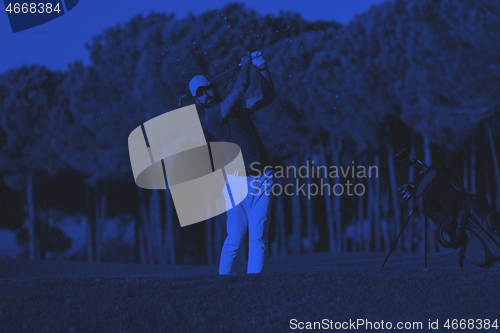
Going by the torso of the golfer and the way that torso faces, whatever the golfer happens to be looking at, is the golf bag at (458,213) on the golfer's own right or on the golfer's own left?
on the golfer's own left
